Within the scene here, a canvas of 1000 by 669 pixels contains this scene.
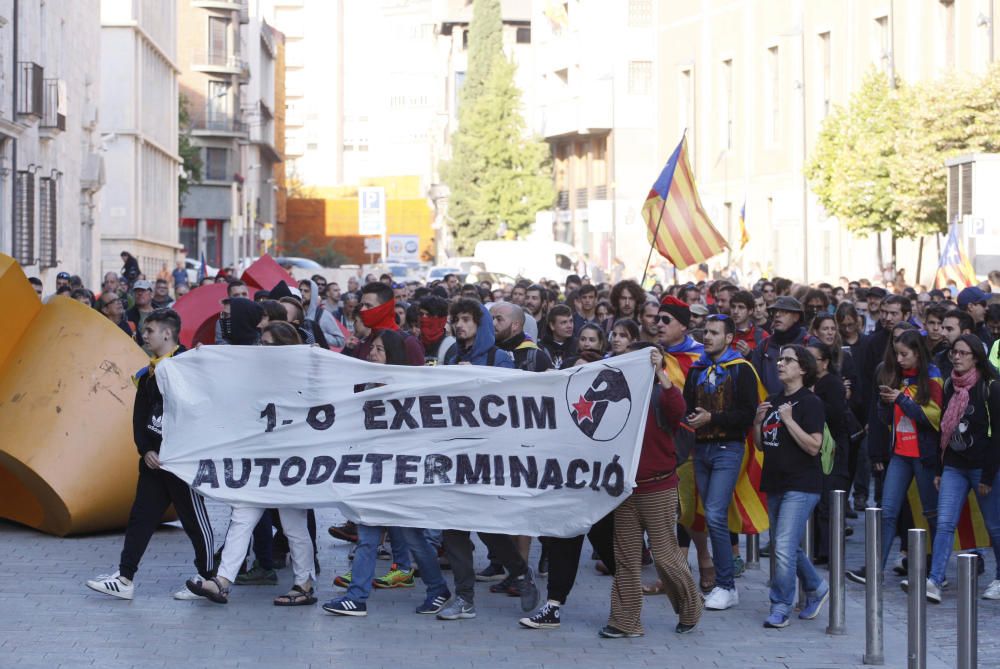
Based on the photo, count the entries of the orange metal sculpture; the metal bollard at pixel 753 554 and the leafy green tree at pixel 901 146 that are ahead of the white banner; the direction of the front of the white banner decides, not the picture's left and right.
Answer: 0

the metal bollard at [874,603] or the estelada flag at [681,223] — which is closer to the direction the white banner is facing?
the metal bollard

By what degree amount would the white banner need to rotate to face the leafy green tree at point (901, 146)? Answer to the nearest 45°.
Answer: approximately 180°

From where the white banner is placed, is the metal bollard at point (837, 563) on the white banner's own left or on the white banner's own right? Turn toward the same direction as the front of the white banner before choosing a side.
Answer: on the white banner's own left

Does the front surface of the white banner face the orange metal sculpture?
no

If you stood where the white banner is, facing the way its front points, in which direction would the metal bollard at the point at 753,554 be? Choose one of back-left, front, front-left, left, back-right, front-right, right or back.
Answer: back-left

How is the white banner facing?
toward the camera

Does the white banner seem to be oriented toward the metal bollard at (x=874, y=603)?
no

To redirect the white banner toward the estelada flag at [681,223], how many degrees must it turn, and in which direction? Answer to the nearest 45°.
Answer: approximately 180°

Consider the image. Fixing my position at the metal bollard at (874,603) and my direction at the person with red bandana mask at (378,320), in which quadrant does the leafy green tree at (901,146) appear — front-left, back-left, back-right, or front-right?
front-right

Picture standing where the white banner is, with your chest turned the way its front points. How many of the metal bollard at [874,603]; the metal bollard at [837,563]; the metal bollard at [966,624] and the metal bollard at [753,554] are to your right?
0

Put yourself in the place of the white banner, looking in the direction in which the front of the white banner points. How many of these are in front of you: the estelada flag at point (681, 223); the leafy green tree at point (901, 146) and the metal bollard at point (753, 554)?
0

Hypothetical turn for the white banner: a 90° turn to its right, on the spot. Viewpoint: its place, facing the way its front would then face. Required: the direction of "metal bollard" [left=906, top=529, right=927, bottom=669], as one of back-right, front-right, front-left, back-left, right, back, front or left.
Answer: back-left

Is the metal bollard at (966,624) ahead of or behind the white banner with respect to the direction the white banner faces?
ahead
